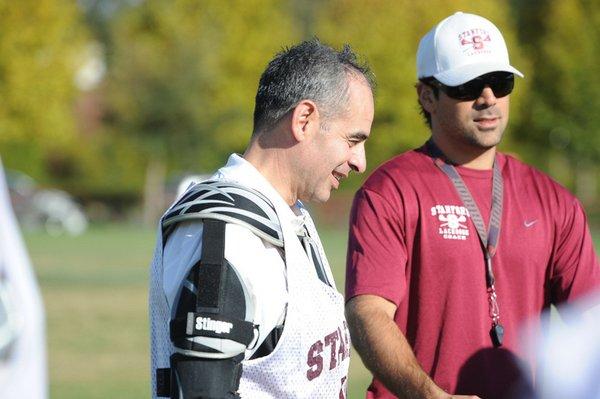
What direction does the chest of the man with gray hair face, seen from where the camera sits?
to the viewer's right

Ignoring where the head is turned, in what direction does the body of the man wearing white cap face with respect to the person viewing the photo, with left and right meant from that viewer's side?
facing the viewer and to the right of the viewer

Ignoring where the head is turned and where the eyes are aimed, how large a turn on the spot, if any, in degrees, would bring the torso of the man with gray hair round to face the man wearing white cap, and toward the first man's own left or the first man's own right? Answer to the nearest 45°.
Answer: approximately 45° to the first man's own left

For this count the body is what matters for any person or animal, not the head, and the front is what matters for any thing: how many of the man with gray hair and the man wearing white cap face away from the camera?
0

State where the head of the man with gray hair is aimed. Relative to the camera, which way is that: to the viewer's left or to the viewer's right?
to the viewer's right

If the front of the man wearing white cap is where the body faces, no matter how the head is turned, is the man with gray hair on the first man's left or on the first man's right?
on the first man's right
